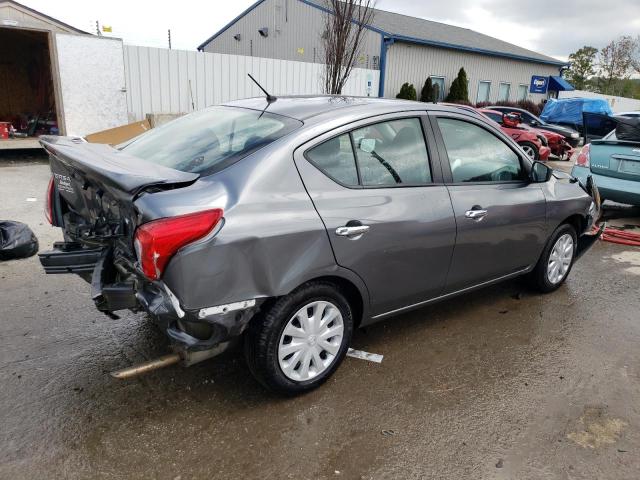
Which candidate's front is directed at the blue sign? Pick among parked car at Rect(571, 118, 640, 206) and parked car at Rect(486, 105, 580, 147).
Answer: parked car at Rect(571, 118, 640, 206)

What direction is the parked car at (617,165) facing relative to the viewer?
away from the camera

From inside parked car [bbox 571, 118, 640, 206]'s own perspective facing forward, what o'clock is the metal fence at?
The metal fence is roughly at 9 o'clock from the parked car.

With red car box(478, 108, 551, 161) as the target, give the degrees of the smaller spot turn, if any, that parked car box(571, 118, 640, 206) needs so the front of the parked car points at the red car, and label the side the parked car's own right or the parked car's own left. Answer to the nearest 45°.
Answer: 0° — it already faces it

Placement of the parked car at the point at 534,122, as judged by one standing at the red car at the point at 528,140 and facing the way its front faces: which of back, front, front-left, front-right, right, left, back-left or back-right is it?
back-left

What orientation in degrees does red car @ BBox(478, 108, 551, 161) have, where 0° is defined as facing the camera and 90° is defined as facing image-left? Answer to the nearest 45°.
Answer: approximately 315°

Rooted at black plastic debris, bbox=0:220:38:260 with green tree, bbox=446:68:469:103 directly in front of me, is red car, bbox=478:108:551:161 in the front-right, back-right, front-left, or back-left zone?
front-right

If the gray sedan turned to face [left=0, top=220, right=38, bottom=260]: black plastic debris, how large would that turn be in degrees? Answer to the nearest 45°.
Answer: approximately 90° to its left

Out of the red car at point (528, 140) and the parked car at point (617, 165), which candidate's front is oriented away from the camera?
the parked car

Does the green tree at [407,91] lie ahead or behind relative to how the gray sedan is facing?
ahead

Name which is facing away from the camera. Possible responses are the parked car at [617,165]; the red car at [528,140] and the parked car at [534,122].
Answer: the parked car at [617,165]

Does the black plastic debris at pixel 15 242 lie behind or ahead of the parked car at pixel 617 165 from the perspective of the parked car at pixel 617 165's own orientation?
behind

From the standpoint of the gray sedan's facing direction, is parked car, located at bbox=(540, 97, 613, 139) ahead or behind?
ahead

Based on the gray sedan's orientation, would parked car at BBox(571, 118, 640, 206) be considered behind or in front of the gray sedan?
in front

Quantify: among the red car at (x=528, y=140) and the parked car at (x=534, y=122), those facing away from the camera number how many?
0

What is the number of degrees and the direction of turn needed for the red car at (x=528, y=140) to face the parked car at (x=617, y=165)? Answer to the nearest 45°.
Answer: approximately 45° to its right

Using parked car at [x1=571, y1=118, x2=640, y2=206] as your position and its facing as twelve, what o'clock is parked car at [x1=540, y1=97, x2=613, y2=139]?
parked car at [x1=540, y1=97, x2=613, y2=139] is roughly at 12 o'clock from parked car at [x1=571, y1=118, x2=640, y2=206].

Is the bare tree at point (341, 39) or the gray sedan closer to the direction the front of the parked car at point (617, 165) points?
the bare tree
